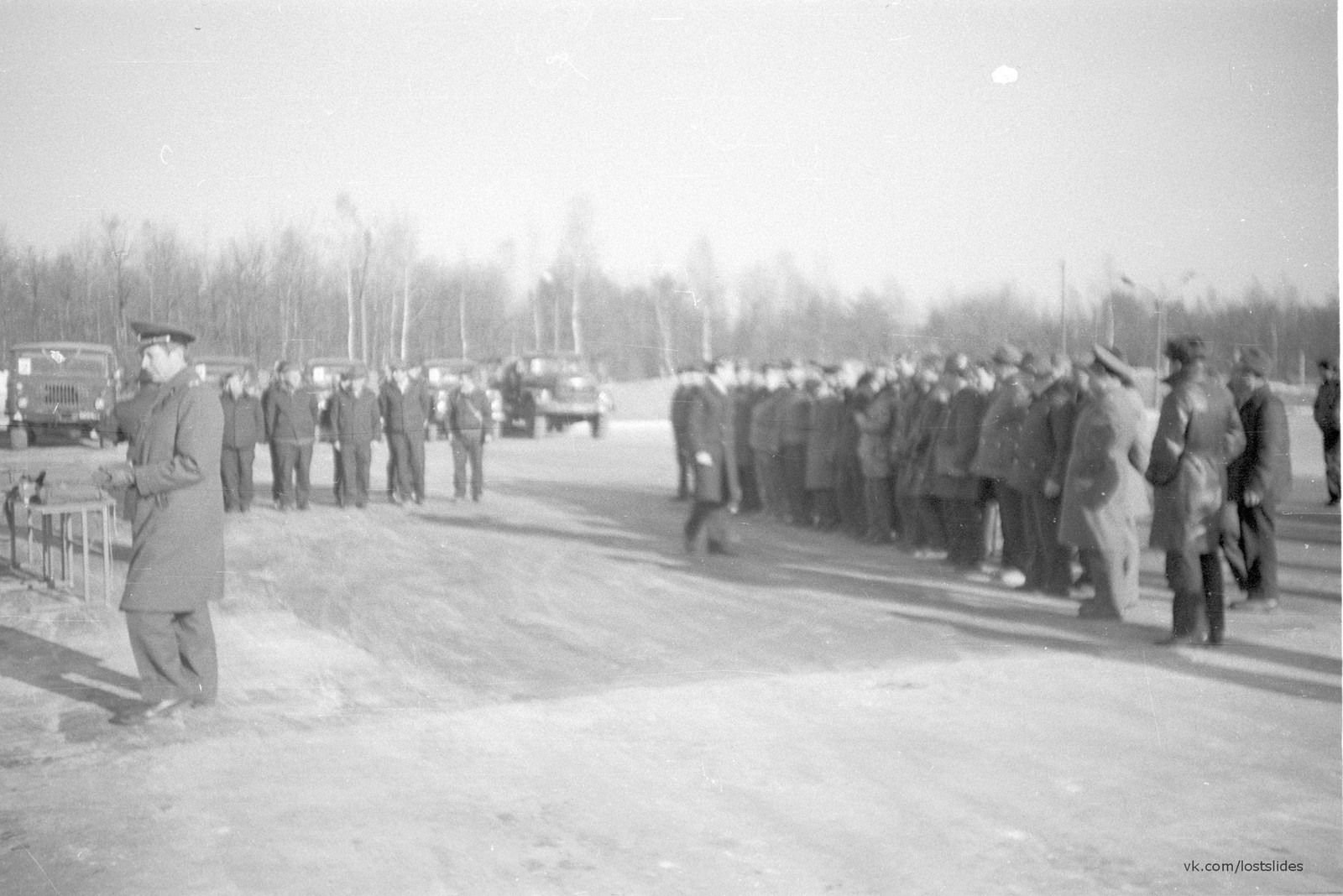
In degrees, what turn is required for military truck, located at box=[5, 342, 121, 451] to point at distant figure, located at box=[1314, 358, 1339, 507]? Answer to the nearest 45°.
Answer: approximately 90° to its left

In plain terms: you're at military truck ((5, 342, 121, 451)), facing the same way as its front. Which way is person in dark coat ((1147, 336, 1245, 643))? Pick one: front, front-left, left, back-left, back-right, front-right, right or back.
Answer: front-left

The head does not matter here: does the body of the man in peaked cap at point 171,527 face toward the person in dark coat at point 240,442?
no

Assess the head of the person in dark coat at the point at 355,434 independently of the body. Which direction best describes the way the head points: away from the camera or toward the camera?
toward the camera

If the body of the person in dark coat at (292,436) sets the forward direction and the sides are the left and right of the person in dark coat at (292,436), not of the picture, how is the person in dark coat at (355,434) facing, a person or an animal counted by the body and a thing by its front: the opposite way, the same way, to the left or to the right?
the same way

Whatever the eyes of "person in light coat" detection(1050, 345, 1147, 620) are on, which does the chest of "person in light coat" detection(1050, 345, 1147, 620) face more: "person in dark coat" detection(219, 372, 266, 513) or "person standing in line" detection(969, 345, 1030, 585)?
the person in dark coat

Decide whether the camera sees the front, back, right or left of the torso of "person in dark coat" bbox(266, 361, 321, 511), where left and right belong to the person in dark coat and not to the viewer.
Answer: front

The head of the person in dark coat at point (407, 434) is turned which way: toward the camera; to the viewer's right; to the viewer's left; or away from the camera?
toward the camera

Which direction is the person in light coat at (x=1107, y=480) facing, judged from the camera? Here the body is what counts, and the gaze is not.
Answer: to the viewer's left

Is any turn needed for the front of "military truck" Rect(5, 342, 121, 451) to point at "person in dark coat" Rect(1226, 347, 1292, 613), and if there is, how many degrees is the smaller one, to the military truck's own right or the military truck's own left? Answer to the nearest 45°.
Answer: approximately 45° to the military truck's own left

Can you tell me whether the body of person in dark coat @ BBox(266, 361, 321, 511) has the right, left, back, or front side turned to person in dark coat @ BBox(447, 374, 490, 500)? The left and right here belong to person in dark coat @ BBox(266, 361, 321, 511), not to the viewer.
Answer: left

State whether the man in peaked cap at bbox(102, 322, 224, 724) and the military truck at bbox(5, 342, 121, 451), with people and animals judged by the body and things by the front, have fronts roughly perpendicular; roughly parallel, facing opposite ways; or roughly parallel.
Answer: roughly perpendicular

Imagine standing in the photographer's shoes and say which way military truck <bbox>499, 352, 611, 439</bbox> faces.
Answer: facing the viewer and to the right of the viewer
